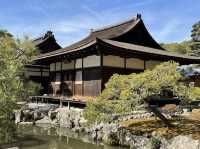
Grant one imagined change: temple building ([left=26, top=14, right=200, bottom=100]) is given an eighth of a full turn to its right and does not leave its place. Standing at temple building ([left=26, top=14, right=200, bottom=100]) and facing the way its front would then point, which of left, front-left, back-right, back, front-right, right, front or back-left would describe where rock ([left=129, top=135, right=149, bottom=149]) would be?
left

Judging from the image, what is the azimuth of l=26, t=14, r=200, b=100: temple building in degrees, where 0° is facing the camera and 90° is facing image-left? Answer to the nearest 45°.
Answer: approximately 45°

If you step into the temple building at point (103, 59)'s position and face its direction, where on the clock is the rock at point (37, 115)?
The rock is roughly at 1 o'clock from the temple building.

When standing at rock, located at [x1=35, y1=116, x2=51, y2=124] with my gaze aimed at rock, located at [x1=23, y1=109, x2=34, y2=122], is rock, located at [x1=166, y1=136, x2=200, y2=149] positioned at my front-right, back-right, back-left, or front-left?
back-left

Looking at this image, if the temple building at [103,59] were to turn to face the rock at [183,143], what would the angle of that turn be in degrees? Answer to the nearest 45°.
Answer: approximately 45° to its left
